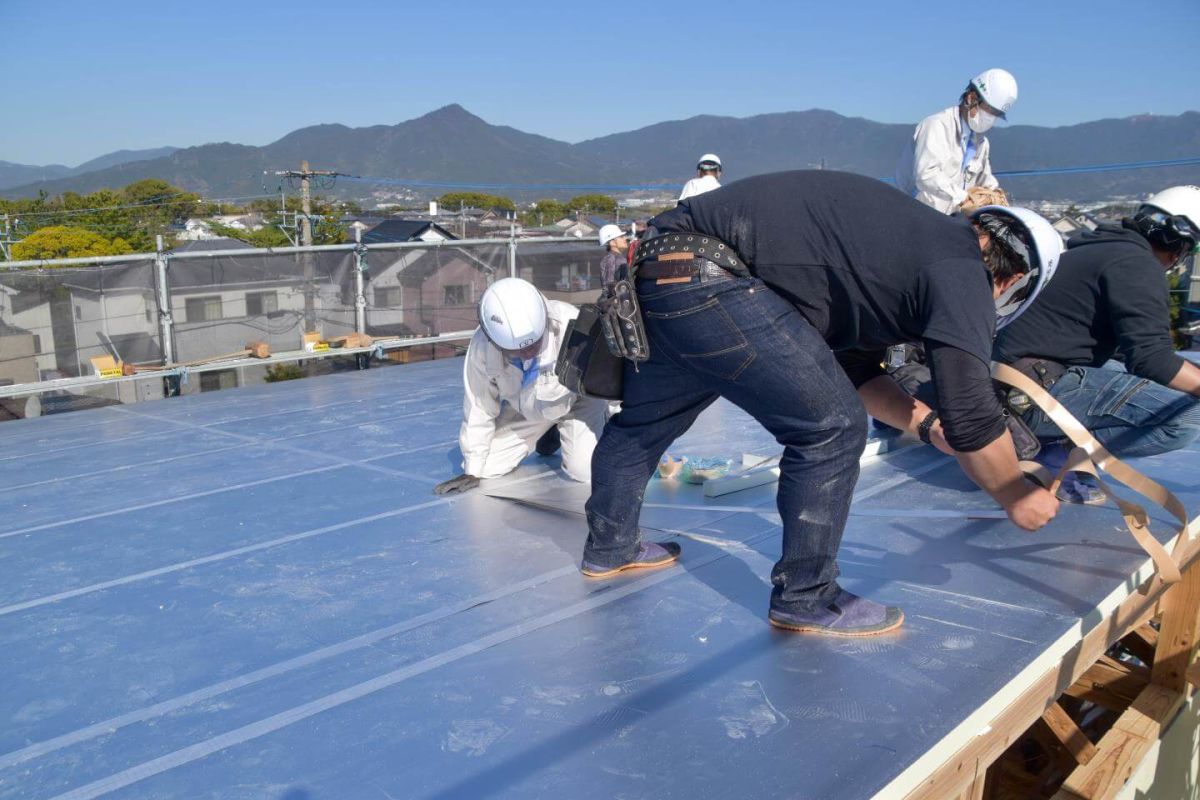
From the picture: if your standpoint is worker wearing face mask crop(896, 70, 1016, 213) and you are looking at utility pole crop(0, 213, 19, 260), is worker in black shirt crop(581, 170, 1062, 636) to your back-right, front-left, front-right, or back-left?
back-left

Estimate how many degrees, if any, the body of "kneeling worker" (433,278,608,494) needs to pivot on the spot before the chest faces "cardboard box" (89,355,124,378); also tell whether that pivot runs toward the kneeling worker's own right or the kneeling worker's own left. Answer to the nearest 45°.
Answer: approximately 135° to the kneeling worker's own right

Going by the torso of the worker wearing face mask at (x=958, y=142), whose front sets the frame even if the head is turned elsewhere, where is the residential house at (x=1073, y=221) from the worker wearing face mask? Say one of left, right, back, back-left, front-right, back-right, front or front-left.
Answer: back-left

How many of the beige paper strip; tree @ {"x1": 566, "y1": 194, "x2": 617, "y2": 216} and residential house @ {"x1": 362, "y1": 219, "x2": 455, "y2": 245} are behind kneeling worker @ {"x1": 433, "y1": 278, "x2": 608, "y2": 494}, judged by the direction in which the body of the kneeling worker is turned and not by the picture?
2

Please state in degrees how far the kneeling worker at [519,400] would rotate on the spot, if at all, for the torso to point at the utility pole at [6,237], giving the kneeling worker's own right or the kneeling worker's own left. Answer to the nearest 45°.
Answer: approximately 135° to the kneeling worker's own right

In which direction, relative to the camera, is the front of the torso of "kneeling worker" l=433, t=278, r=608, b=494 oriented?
toward the camera

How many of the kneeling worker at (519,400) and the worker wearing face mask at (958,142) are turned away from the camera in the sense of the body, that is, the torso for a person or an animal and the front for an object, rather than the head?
0
